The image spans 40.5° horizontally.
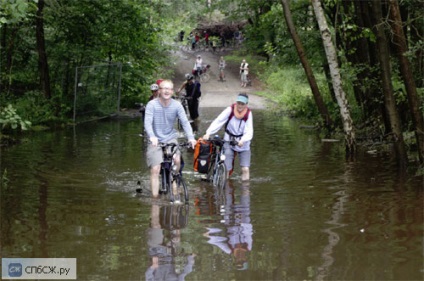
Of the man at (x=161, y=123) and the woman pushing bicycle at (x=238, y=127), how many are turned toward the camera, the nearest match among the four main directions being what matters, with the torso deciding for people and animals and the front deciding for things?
2

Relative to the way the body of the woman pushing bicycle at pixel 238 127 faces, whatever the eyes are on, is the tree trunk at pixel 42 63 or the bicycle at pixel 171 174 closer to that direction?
the bicycle

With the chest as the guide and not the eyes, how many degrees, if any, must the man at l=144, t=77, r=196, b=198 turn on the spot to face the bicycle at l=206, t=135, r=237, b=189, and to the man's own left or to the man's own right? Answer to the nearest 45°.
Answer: approximately 135° to the man's own left

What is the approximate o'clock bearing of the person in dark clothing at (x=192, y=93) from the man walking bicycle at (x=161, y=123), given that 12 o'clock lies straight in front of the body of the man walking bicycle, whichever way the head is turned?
The person in dark clothing is roughly at 6 o'clock from the man walking bicycle.

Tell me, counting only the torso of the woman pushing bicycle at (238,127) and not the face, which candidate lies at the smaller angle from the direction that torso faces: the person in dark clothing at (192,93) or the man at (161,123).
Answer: the man

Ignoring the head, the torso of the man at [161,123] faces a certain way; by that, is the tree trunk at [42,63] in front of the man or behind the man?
behind

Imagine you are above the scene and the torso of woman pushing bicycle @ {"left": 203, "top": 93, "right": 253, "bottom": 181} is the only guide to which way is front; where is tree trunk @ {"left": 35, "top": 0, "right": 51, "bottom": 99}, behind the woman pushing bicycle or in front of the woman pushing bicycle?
behind

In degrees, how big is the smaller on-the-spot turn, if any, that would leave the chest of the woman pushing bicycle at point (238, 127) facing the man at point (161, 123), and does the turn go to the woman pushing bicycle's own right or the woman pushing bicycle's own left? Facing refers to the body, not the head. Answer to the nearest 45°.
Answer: approximately 45° to the woman pushing bicycle's own right

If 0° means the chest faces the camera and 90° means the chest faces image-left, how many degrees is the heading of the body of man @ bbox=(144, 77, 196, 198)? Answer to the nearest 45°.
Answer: approximately 0°
